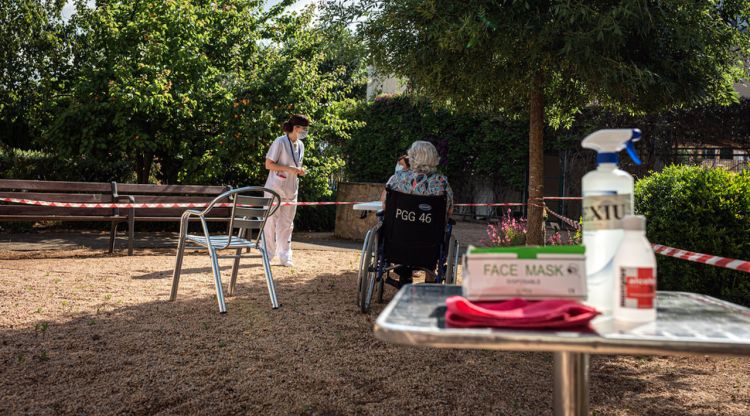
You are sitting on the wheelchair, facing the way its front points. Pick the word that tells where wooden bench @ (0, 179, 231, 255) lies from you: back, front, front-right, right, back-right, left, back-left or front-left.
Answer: front-left

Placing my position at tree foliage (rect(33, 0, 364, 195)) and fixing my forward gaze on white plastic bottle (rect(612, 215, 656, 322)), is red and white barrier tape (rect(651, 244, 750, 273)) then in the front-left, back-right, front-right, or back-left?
front-left

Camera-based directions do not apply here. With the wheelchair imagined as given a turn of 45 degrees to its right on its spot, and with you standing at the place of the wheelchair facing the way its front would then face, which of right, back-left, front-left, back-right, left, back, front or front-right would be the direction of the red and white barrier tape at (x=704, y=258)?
front-right

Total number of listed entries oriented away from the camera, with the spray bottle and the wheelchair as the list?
1

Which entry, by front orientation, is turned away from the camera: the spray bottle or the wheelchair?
the wheelchair

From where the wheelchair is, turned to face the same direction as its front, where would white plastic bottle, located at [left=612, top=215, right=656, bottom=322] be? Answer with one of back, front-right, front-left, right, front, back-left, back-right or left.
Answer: back

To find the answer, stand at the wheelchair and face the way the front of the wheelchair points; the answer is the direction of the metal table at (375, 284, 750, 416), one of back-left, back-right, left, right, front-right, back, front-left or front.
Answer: back

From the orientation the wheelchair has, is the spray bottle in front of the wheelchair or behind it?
behind

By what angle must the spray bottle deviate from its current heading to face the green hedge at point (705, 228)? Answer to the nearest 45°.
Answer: approximately 90° to its left

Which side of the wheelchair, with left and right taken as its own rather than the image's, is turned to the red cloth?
back

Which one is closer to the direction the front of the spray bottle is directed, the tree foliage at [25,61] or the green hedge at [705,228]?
the green hedge

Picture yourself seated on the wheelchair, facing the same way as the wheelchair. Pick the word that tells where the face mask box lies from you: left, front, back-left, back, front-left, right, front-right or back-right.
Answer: back

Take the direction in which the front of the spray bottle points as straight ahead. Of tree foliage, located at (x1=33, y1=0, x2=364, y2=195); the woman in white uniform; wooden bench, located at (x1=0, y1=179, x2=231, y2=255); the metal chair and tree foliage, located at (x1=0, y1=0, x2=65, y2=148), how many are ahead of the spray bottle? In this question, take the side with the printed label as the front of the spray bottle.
0

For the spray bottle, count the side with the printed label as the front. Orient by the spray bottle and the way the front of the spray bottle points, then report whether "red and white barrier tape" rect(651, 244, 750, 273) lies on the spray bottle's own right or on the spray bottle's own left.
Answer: on the spray bottle's own left

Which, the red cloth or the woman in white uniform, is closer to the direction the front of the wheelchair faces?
the woman in white uniform

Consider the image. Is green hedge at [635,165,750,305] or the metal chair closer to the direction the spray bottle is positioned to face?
the green hedge

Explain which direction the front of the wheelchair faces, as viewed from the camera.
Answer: facing away from the viewer

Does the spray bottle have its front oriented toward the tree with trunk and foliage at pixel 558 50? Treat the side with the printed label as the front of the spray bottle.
no

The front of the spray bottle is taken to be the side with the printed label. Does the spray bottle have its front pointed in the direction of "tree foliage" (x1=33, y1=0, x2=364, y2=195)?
no

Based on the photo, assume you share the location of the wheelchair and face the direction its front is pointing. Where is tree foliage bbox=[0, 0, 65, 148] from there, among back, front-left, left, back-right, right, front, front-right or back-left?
front-left
